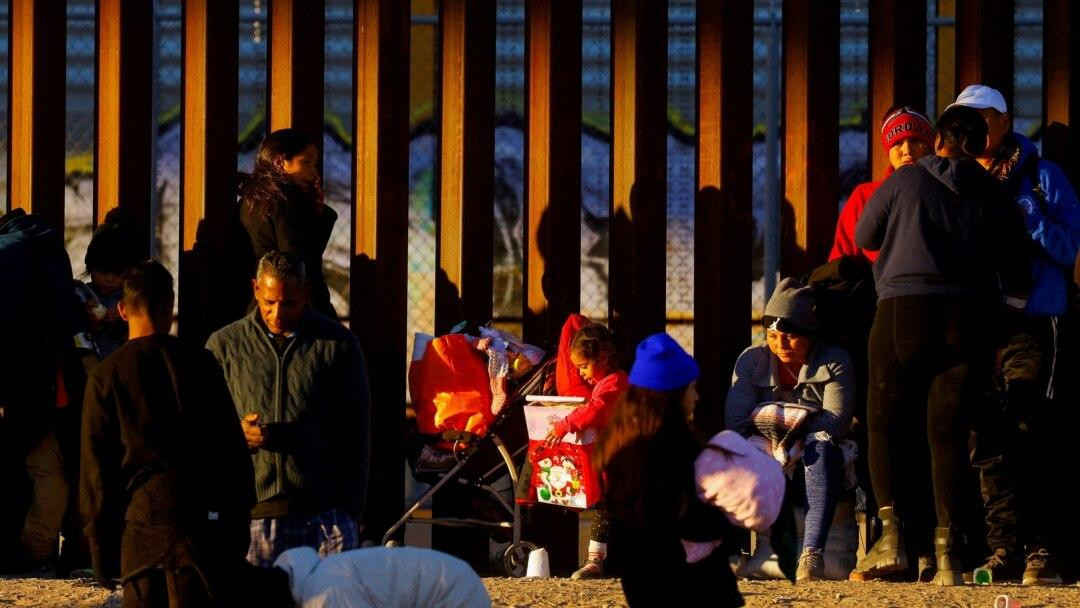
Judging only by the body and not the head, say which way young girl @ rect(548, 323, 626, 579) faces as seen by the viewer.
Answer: to the viewer's left

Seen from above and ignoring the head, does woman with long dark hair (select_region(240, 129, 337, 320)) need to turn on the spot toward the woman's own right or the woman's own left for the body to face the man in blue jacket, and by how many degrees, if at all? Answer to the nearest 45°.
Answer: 0° — they already face them

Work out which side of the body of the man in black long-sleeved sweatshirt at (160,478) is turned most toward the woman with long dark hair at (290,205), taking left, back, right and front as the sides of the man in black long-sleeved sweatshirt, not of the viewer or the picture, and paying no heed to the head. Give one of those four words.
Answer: front

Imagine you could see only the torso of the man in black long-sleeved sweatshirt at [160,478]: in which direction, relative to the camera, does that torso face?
away from the camera

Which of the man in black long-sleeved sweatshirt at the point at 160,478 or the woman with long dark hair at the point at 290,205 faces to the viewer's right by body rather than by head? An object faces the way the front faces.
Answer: the woman with long dark hair

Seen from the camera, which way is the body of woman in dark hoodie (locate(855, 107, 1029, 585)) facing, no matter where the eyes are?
away from the camera

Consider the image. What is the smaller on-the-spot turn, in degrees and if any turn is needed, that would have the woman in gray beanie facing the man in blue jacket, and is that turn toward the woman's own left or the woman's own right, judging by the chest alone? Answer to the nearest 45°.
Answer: approximately 90° to the woman's own left

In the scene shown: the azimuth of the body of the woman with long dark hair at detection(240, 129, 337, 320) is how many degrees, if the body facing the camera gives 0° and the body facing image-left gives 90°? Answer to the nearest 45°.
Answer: approximately 270°

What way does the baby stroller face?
to the viewer's left

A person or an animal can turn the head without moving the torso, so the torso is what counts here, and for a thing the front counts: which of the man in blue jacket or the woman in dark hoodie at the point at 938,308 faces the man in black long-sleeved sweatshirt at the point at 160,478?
the man in blue jacket

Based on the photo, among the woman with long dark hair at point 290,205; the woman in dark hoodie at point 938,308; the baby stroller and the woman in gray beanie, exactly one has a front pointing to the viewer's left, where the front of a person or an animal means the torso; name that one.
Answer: the baby stroller

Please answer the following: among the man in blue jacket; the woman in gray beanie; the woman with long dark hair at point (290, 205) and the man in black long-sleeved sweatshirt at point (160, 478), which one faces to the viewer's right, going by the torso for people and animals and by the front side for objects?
the woman with long dark hair

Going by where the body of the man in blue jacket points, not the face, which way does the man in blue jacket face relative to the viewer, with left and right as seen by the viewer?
facing the viewer and to the left of the viewer

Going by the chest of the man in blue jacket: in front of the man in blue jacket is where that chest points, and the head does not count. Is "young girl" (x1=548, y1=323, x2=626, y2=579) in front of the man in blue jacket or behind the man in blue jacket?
in front
